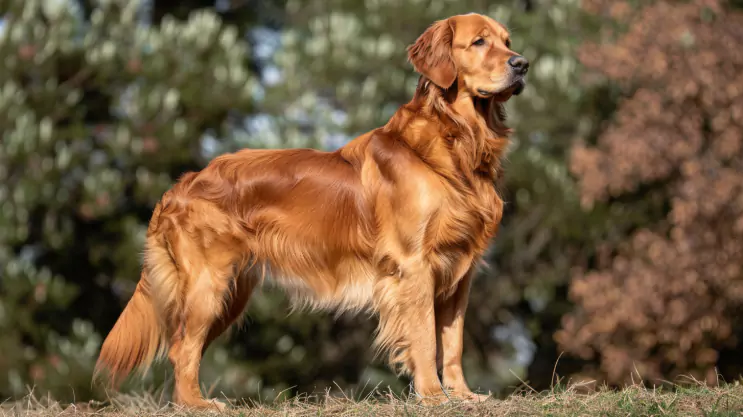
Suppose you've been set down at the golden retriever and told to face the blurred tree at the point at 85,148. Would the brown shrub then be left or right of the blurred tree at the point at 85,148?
right

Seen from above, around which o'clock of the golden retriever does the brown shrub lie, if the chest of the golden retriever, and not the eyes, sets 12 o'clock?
The brown shrub is roughly at 10 o'clock from the golden retriever.

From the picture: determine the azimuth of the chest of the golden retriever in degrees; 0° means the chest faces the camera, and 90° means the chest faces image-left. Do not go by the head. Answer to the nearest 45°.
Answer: approximately 270°

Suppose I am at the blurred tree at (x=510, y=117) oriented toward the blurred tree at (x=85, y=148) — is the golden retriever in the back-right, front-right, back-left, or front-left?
front-left

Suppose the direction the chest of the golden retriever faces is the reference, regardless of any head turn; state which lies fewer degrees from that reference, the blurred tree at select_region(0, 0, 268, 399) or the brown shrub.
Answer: the brown shrub

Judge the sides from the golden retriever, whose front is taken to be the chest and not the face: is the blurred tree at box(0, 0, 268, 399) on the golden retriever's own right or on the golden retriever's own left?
on the golden retriever's own left

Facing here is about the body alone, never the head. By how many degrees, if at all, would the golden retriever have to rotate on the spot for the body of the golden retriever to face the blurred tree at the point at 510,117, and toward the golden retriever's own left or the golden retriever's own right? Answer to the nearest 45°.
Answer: approximately 90° to the golden retriever's own left
